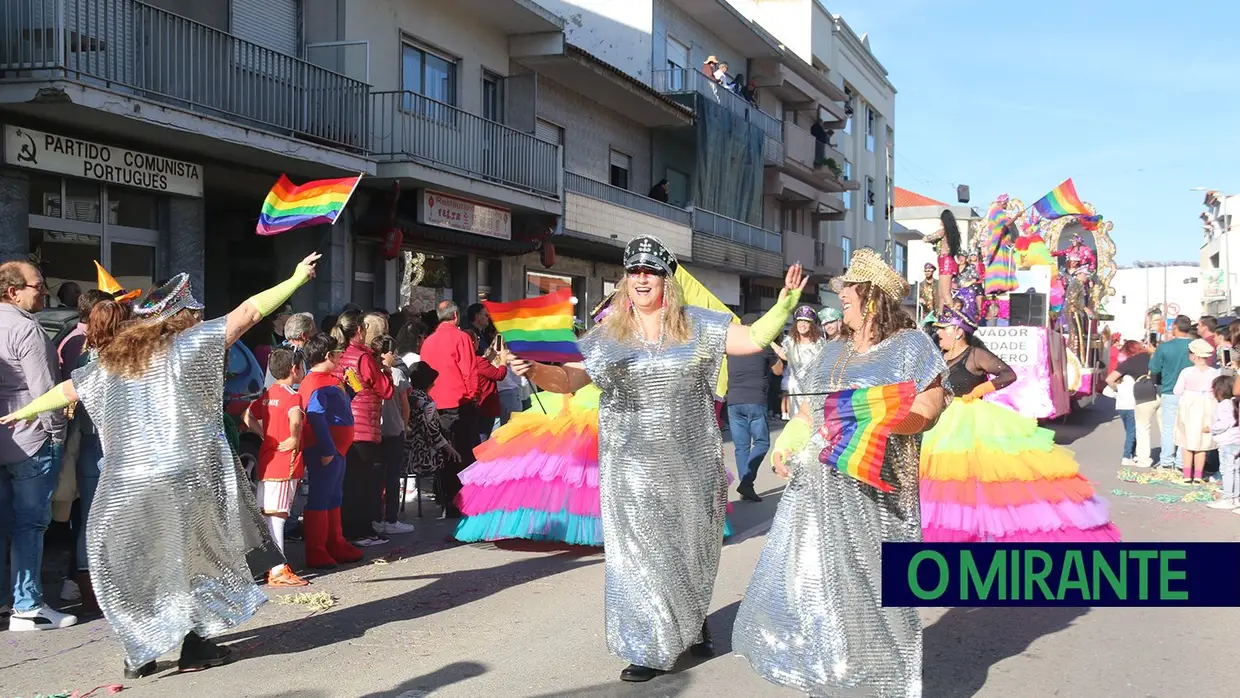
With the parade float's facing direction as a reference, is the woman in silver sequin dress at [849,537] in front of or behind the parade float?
in front

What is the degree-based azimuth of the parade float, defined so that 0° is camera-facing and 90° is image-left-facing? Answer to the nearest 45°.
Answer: approximately 45°

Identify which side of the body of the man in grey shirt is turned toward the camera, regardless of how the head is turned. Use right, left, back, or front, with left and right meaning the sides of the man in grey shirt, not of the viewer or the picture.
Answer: right

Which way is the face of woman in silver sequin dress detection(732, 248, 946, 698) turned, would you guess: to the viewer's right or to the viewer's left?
to the viewer's left

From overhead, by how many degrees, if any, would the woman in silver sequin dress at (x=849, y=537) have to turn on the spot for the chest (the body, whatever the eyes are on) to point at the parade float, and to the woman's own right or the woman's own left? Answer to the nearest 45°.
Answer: approximately 135° to the woman's own right

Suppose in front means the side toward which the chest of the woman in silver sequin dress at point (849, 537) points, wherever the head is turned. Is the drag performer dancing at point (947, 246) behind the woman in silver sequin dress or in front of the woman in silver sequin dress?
behind

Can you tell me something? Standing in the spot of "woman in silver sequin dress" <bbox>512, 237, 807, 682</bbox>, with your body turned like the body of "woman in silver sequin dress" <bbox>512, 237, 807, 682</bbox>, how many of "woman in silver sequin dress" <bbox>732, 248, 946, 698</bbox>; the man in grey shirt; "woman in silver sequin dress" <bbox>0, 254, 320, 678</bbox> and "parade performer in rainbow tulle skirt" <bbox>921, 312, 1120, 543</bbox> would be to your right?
2

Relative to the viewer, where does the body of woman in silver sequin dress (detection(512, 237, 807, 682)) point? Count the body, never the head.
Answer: toward the camera

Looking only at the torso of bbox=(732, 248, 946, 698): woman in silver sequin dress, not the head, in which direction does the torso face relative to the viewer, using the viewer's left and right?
facing the viewer and to the left of the viewer

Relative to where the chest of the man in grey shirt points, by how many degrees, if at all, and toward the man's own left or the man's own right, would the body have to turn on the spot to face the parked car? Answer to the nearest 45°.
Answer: approximately 45° to the man's own left

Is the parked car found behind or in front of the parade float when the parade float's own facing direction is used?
in front
